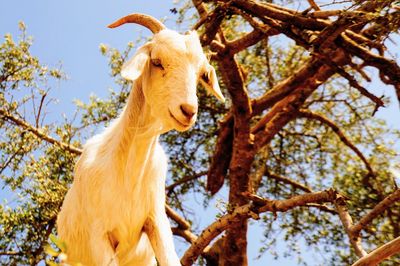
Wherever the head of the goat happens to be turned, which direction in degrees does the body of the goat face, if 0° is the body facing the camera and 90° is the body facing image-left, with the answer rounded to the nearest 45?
approximately 315°
